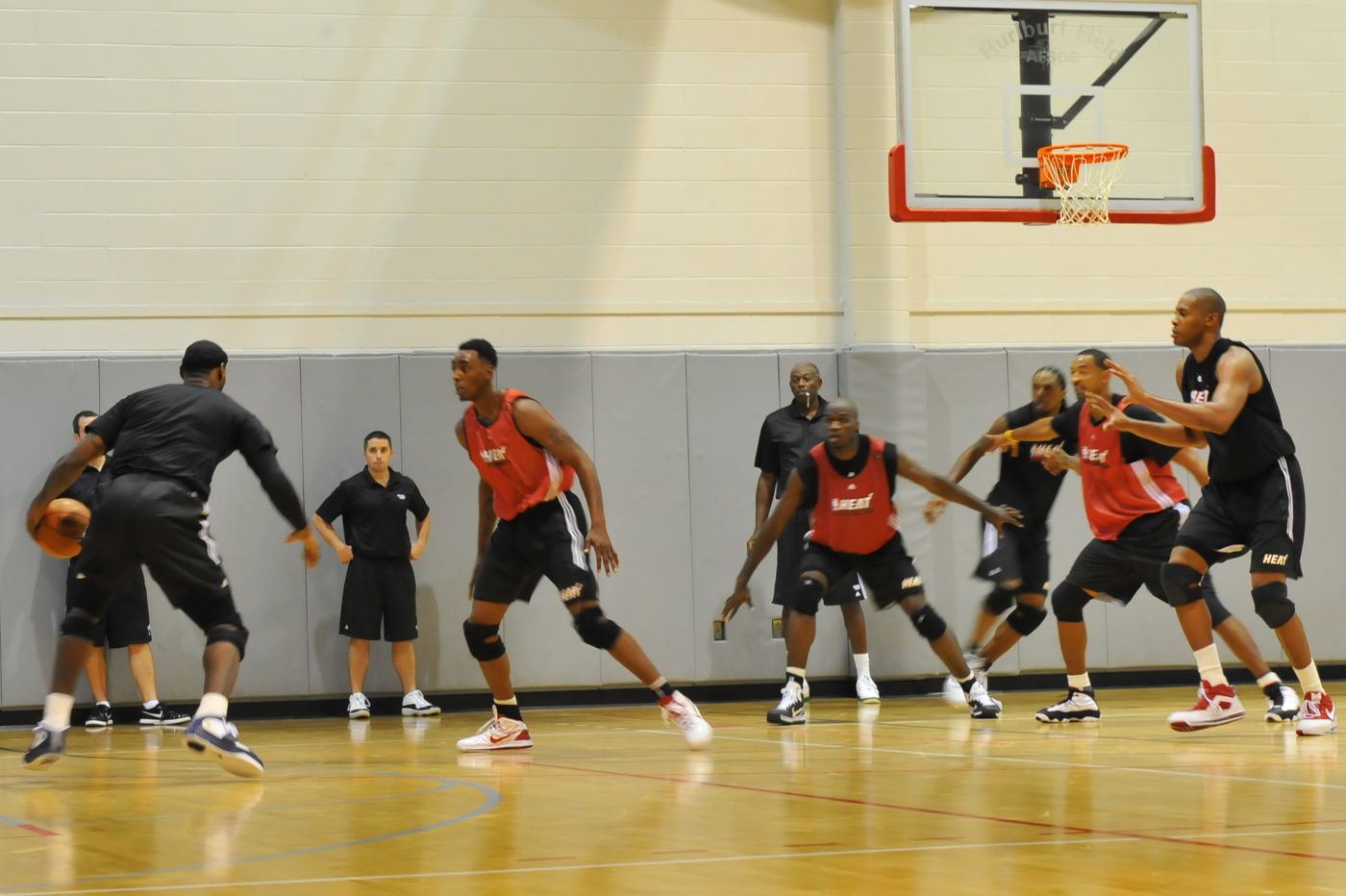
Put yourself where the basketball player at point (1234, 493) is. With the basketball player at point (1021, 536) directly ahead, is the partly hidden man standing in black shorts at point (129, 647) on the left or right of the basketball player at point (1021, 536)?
left

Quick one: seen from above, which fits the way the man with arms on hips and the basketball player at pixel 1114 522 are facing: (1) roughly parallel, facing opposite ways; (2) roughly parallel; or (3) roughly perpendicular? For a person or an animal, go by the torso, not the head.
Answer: roughly perpendicular

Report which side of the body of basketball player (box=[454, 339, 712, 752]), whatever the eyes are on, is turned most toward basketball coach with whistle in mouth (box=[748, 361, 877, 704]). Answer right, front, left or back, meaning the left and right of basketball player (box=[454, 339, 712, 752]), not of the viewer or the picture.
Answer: back

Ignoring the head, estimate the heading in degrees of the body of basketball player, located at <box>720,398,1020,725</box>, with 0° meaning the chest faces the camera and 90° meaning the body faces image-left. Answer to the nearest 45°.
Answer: approximately 0°

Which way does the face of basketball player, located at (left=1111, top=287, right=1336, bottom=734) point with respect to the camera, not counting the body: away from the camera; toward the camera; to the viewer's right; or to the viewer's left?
to the viewer's left

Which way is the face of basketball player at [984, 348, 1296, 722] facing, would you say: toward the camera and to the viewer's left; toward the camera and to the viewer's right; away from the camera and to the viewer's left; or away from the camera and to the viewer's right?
toward the camera and to the viewer's left

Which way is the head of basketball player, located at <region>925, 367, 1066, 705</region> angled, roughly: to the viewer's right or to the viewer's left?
to the viewer's left

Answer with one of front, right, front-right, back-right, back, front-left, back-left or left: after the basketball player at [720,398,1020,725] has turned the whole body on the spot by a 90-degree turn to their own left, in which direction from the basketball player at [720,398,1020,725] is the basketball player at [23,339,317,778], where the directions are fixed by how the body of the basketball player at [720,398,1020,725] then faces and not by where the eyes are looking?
back-right

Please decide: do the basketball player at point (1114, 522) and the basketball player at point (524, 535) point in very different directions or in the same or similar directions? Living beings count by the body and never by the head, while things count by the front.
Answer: same or similar directions

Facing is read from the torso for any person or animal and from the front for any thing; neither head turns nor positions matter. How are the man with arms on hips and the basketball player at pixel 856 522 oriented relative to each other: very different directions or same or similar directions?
same or similar directions

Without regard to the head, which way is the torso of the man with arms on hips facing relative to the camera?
toward the camera

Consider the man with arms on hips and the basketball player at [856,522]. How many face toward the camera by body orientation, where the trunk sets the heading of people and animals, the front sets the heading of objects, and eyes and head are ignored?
2

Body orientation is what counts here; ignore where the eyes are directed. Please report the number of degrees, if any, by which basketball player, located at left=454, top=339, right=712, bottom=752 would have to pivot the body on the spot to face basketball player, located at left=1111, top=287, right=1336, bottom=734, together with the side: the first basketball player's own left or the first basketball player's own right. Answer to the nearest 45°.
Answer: approximately 135° to the first basketball player's own left

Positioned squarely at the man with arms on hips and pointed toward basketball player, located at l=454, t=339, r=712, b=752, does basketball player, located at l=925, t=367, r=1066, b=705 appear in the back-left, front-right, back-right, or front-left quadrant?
front-left
